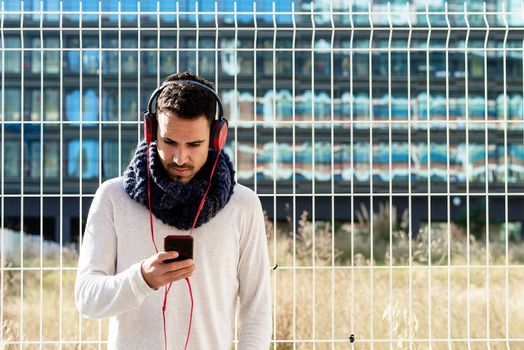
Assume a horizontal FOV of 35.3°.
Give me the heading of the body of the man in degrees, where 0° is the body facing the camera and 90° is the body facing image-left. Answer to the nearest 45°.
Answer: approximately 0°
